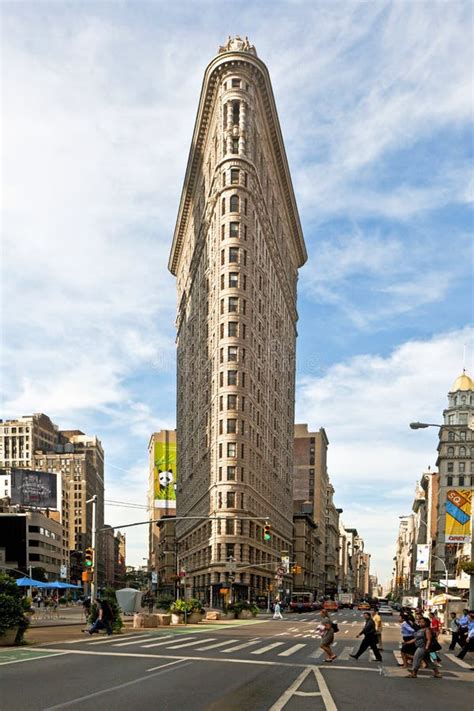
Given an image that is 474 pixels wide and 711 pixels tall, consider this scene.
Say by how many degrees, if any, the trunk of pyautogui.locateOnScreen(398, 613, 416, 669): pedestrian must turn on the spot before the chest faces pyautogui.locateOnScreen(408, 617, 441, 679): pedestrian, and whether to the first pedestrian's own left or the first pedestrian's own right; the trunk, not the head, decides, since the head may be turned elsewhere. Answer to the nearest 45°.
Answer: approximately 90° to the first pedestrian's own left

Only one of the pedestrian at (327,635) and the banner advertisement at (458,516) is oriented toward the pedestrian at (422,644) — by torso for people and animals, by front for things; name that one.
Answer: the banner advertisement

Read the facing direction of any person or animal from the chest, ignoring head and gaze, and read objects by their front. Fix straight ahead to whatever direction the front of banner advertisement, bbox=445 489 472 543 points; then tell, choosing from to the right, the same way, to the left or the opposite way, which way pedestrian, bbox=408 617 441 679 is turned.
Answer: to the right

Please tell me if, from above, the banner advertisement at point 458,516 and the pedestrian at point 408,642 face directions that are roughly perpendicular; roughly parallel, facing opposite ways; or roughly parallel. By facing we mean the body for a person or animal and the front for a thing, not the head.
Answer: roughly perpendicular

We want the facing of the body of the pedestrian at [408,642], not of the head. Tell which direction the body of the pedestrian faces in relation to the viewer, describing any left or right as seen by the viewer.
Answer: facing to the left of the viewer

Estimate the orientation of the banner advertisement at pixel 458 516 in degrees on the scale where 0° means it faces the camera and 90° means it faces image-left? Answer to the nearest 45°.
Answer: approximately 0°

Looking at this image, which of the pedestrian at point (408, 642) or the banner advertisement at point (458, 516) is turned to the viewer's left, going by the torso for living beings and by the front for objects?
the pedestrian

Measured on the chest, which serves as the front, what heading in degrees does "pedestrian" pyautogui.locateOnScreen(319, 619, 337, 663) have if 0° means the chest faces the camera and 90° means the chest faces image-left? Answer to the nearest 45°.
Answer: approximately 90°

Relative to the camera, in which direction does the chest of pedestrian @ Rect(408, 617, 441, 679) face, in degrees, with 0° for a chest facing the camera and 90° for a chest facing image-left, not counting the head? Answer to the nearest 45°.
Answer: approximately 90°
